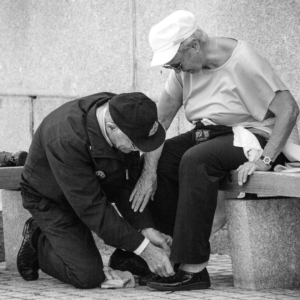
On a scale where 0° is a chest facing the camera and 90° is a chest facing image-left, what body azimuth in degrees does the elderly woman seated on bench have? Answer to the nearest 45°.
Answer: approximately 45°

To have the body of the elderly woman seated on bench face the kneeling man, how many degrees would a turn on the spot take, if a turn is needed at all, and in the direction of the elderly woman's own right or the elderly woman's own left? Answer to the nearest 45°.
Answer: approximately 45° to the elderly woman's own right
